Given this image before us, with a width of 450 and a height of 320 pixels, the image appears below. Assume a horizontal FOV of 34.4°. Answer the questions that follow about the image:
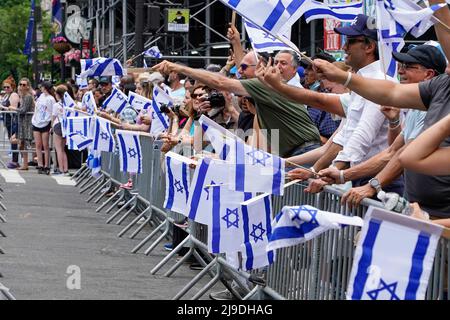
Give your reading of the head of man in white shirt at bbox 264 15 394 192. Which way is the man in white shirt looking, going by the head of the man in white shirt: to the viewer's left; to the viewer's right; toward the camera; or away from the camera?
to the viewer's left

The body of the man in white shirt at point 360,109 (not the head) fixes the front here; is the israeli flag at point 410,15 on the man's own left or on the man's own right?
on the man's own left

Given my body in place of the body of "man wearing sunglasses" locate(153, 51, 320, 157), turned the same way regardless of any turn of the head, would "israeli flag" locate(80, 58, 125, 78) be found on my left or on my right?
on my right

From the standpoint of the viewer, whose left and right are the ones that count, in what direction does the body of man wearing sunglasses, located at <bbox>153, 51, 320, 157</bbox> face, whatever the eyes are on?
facing to the left of the viewer

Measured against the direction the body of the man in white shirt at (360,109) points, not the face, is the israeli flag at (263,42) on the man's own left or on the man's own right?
on the man's own right

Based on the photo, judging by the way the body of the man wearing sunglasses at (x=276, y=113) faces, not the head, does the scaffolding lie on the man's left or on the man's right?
on the man's right

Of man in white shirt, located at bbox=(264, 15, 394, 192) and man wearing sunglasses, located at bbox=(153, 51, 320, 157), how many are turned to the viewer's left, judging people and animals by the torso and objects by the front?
2

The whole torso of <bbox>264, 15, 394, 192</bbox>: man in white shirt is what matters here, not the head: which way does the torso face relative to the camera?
to the viewer's left

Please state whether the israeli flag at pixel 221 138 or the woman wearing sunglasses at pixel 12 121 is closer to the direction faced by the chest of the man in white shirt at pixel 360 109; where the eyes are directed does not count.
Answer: the israeli flag

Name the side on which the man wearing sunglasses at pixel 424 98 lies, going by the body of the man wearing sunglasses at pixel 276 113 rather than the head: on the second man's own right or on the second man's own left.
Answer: on the second man's own left
